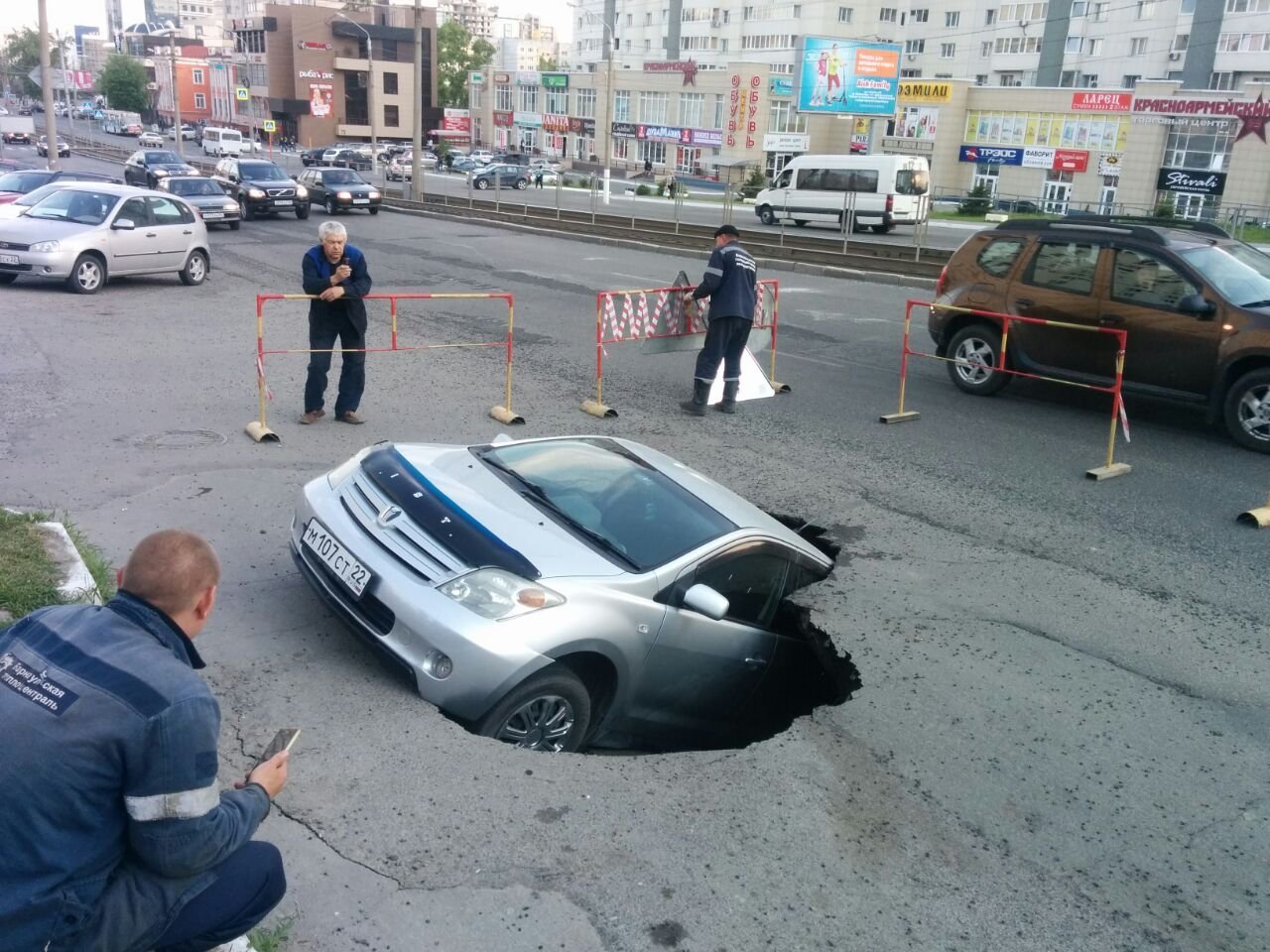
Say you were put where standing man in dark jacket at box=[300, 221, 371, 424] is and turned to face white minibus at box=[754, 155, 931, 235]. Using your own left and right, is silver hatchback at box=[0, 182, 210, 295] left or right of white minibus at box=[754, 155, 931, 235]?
left

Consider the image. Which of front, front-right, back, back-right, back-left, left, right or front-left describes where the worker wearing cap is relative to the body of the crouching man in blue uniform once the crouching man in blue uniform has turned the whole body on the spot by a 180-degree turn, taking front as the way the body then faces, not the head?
back

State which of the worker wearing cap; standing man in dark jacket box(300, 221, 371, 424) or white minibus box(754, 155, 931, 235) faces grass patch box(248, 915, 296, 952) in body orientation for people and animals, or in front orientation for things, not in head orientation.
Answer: the standing man in dark jacket

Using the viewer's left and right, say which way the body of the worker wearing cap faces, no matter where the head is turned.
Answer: facing away from the viewer and to the left of the viewer

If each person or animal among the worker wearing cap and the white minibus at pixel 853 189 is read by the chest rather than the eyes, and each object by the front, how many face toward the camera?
0

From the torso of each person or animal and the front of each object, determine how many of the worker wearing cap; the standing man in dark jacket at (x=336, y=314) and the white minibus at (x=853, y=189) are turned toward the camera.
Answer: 1

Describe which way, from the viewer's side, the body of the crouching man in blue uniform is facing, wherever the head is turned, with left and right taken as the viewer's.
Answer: facing away from the viewer and to the right of the viewer

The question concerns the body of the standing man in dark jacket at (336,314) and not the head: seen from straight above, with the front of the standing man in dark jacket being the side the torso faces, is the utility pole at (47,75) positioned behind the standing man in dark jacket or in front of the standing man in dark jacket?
behind

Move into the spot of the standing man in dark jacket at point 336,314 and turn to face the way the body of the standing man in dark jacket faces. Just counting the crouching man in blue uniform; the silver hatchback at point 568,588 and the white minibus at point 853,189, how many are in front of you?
2

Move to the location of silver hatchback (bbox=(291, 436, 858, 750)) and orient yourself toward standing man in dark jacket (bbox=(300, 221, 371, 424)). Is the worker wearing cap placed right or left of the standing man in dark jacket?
right

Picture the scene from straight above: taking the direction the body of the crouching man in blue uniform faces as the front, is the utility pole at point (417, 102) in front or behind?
in front

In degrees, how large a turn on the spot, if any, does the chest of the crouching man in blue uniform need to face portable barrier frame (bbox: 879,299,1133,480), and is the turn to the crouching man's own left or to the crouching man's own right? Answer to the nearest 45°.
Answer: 0° — they already face it

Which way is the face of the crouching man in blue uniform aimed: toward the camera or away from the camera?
away from the camera
